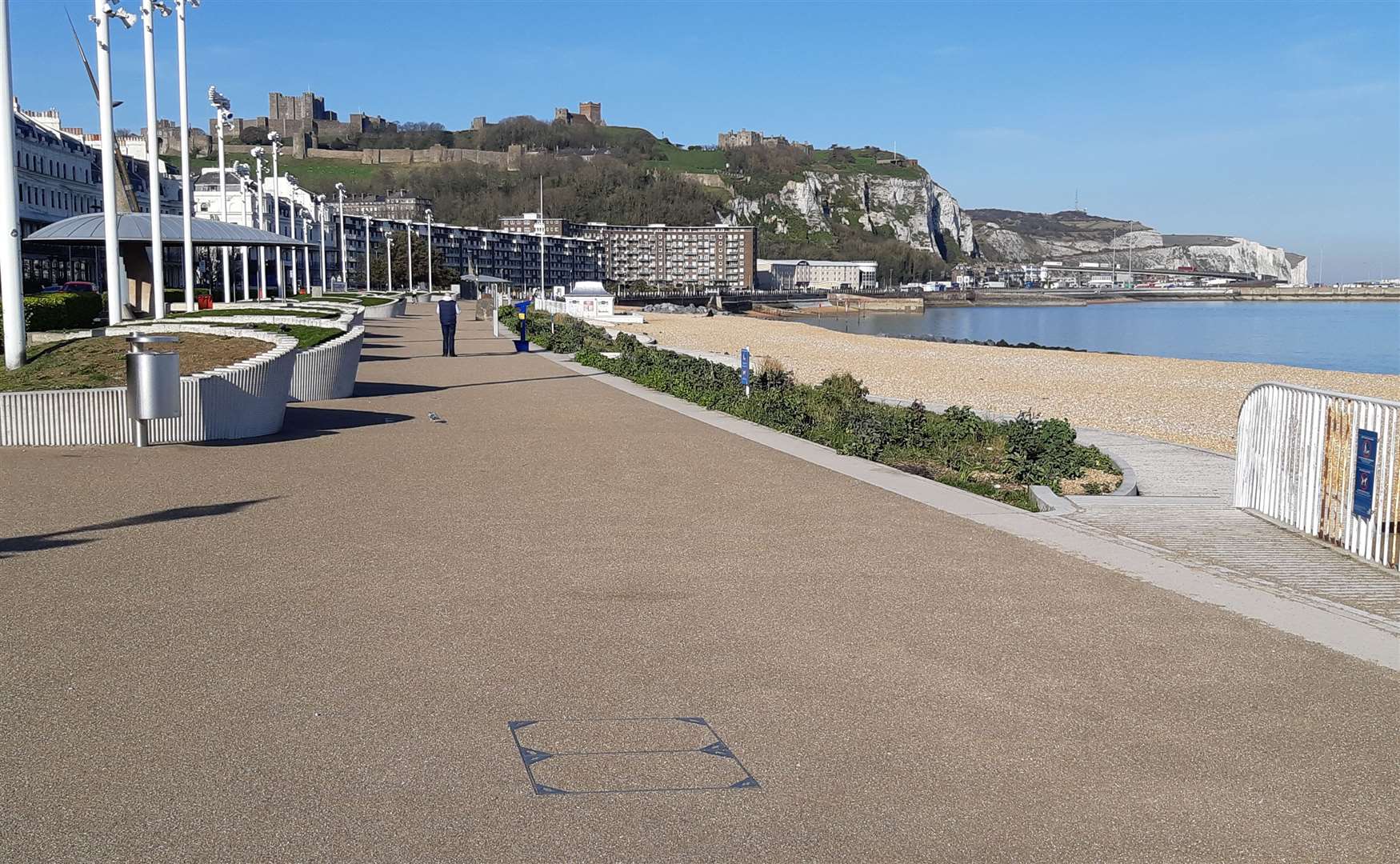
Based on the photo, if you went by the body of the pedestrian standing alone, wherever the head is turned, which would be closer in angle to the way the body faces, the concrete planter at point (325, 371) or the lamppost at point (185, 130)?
the lamppost

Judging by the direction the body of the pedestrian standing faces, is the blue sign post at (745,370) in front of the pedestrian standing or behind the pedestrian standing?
behind

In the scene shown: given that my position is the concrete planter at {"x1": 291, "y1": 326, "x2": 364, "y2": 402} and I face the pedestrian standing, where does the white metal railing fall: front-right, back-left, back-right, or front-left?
back-right

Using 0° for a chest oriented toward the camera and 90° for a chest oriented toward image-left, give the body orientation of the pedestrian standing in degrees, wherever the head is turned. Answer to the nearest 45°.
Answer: approximately 180°

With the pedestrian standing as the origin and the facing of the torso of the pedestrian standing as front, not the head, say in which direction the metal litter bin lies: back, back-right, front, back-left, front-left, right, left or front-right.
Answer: back

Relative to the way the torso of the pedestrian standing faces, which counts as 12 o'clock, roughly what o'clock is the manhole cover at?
The manhole cover is roughly at 6 o'clock from the pedestrian standing.

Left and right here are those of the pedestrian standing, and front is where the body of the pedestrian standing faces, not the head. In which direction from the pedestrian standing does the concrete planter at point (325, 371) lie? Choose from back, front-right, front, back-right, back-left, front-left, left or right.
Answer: back

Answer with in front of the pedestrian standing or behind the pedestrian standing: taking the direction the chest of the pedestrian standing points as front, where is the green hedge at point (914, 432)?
behind

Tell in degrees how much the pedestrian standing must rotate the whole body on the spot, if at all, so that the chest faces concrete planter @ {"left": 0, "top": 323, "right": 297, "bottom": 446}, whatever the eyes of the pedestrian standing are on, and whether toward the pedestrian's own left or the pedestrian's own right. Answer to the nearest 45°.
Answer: approximately 180°

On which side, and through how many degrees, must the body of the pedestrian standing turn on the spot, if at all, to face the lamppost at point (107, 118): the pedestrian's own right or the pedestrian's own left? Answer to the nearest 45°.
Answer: approximately 135° to the pedestrian's own left

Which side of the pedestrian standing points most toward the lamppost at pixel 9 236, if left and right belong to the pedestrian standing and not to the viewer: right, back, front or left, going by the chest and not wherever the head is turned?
back
